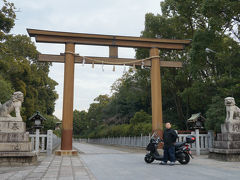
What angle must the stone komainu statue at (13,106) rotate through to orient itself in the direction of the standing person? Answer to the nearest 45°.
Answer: approximately 45° to its right

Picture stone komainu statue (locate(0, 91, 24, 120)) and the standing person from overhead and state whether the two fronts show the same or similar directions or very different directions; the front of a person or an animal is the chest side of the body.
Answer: very different directions

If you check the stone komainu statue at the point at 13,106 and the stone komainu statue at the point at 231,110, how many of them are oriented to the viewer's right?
1

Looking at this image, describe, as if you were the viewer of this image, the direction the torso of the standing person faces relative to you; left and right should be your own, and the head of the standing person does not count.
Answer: facing the viewer and to the left of the viewer

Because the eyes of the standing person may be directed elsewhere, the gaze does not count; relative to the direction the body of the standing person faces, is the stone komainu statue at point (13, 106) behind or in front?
in front

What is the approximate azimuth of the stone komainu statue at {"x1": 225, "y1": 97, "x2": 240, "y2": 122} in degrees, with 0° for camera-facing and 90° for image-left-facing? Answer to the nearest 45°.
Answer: approximately 45°

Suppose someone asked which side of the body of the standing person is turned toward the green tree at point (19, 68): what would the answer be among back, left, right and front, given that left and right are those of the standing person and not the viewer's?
right

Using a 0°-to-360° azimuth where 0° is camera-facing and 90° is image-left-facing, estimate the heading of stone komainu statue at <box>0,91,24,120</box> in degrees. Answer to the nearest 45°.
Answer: approximately 270°

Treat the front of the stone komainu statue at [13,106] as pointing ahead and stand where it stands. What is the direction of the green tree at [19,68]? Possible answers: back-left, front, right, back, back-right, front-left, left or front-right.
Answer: left

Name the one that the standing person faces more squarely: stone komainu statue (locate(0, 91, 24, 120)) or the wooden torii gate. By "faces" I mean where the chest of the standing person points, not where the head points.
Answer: the stone komainu statue

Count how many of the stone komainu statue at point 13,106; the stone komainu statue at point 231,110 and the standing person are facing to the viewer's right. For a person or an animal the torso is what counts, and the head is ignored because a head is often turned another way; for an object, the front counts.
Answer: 1

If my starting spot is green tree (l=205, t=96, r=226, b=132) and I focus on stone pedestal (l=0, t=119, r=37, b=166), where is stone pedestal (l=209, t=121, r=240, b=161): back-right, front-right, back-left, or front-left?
front-left

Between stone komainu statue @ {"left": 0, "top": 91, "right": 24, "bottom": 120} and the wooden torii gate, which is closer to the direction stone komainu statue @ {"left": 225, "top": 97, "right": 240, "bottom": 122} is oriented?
the stone komainu statue

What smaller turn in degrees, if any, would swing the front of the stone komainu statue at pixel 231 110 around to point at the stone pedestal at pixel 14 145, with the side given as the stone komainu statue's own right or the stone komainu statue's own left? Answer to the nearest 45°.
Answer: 0° — it already faces it

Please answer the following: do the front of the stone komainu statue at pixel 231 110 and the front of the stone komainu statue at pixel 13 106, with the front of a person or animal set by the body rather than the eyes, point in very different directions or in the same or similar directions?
very different directions

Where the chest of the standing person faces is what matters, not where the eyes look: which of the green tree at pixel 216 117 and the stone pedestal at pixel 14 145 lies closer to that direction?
the stone pedestal

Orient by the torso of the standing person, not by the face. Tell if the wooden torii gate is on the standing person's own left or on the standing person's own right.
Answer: on the standing person's own right
